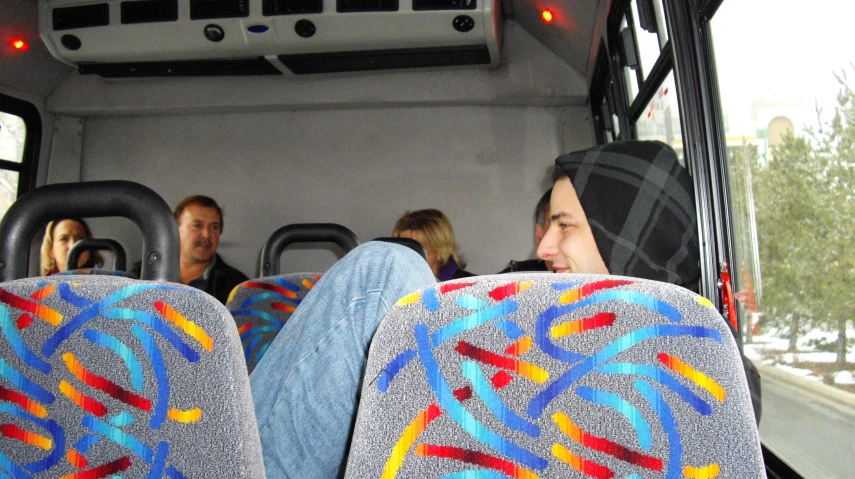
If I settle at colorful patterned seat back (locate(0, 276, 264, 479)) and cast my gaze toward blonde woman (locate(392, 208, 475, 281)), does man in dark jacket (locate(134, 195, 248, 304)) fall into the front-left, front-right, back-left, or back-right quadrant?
front-left

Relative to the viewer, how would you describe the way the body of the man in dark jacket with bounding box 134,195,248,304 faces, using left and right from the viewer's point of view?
facing the viewer

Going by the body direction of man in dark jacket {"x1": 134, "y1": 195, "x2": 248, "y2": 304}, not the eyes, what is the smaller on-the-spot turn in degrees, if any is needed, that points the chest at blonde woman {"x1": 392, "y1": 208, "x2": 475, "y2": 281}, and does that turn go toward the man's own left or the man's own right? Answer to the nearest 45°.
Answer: approximately 45° to the man's own left

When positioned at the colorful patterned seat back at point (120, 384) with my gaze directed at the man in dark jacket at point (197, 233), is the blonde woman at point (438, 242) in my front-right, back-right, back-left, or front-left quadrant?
front-right

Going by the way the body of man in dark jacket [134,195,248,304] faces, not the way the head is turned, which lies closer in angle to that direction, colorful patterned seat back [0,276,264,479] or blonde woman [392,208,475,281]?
the colorful patterned seat back

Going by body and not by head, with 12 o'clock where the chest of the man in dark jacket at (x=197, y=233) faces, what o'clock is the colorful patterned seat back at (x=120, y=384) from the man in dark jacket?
The colorful patterned seat back is roughly at 12 o'clock from the man in dark jacket.
